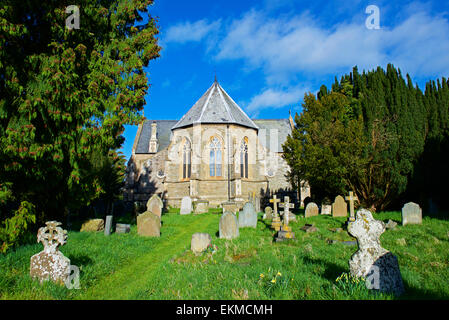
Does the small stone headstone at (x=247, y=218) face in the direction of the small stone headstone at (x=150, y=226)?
no

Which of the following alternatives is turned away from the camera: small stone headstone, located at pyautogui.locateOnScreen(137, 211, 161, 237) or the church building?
the church building

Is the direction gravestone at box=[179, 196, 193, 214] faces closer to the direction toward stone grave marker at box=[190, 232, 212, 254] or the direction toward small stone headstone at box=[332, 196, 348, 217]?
the stone grave marker

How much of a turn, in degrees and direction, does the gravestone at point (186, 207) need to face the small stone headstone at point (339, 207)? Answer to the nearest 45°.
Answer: approximately 45° to its left

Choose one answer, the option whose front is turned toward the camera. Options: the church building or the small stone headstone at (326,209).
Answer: the small stone headstone

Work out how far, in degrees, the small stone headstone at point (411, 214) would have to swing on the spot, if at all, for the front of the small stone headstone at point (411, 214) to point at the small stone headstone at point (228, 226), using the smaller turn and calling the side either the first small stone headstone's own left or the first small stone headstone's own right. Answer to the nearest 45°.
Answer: approximately 45° to the first small stone headstone's own right

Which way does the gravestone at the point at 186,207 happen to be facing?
toward the camera

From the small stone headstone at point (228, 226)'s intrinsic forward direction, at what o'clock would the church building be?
The church building is roughly at 6 o'clock from the small stone headstone.

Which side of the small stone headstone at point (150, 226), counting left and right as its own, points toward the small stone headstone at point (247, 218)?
left

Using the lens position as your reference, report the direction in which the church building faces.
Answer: facing away from the viewer

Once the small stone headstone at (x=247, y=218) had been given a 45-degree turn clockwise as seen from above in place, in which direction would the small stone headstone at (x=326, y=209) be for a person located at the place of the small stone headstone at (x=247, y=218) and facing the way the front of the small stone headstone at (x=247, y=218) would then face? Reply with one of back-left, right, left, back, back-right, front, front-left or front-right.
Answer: back

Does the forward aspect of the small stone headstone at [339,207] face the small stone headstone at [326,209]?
no

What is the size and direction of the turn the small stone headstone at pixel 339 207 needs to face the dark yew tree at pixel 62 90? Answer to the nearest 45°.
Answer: approximately 45° to its right

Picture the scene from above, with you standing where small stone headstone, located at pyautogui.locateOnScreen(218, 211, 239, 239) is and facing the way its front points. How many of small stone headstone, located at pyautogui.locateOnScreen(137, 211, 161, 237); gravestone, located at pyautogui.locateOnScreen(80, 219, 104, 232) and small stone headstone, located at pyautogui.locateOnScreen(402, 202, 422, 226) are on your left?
1

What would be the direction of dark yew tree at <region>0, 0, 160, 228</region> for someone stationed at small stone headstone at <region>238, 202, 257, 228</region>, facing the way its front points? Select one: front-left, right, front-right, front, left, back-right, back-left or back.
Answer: front-right

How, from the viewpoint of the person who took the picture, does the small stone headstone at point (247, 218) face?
facing the viewer

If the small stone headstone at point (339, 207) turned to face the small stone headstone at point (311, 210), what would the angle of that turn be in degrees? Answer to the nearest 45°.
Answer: approximately 90° to its right

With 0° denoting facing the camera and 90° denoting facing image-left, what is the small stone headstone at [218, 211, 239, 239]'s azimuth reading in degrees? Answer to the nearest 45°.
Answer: approximately 0°

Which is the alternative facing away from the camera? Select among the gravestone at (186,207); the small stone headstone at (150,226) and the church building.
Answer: the church building

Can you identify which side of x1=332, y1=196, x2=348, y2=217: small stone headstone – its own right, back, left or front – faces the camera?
front
